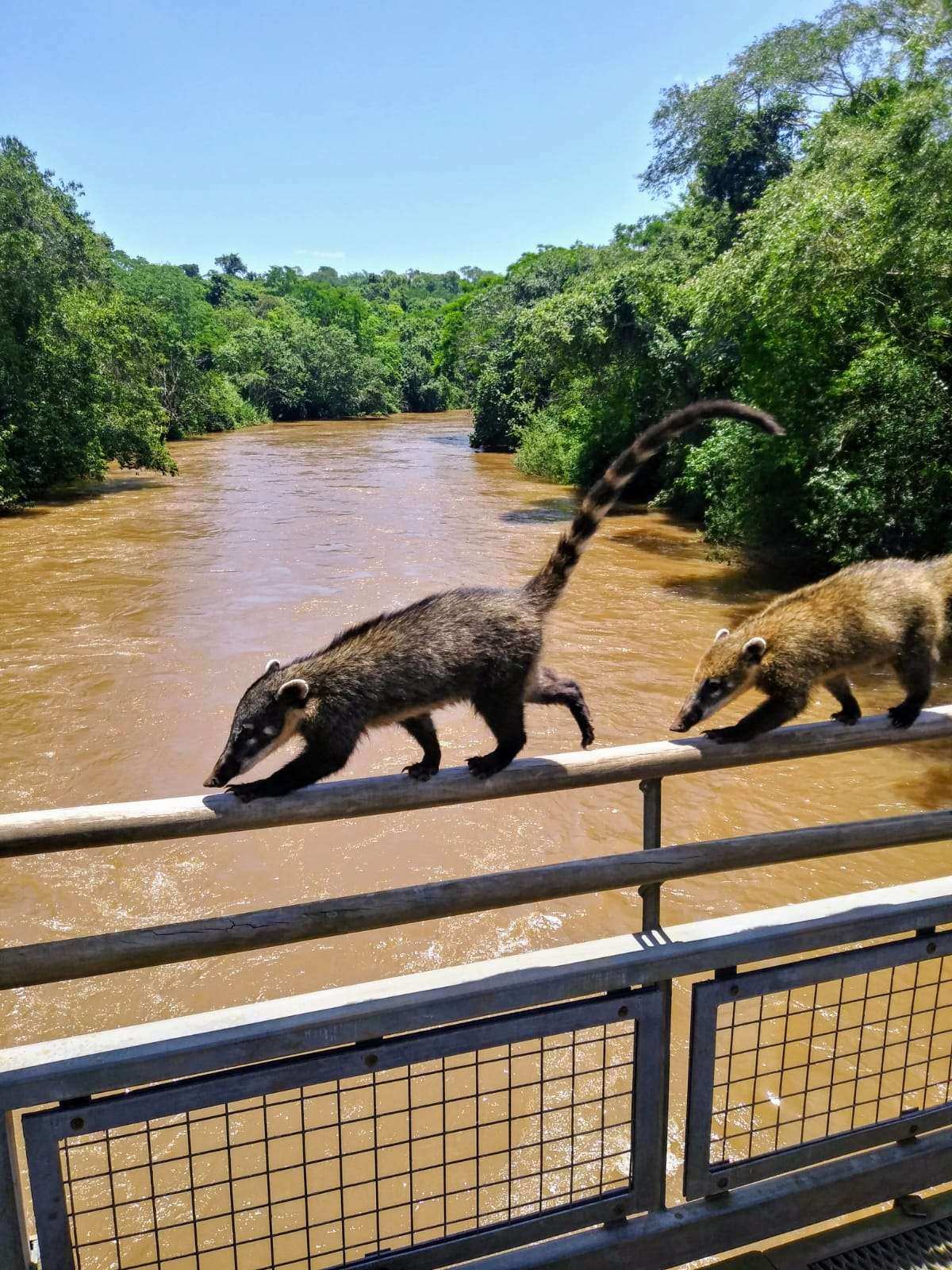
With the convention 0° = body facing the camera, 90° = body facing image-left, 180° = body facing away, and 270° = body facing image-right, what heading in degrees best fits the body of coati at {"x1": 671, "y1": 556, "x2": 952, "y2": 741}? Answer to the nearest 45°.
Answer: approximately 90°

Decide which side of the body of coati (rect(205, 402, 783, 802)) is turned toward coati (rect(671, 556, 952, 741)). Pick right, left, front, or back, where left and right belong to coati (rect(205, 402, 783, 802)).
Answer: back

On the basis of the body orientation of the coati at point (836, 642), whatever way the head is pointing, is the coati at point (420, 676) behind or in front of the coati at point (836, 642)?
in front

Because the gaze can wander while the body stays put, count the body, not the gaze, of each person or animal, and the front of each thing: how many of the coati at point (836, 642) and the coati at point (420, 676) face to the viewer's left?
2

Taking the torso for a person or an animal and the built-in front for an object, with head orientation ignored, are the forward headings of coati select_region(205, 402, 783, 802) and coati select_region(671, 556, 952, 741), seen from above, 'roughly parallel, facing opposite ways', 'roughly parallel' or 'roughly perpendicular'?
roughly parallel

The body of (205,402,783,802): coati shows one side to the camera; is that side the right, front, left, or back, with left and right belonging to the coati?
left
